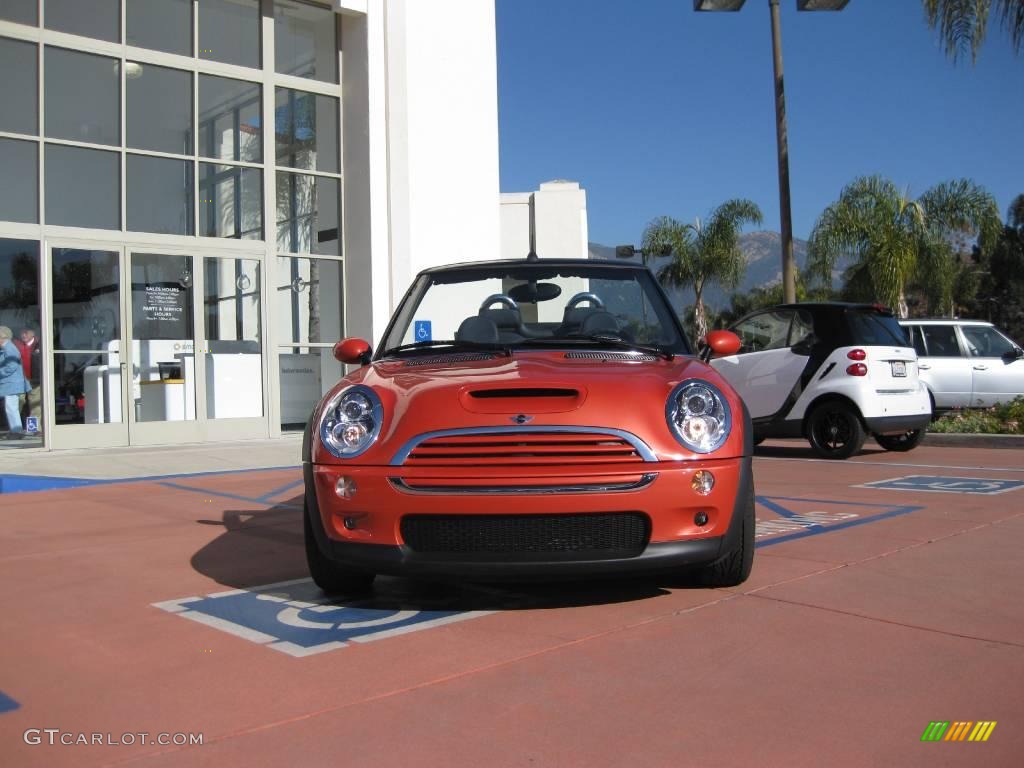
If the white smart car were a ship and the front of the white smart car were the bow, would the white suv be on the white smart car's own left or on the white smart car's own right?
on the white smart car's own right

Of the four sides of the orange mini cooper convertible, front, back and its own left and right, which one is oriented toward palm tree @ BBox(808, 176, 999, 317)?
back

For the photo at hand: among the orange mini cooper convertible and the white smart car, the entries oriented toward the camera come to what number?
1

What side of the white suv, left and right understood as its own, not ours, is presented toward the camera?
right

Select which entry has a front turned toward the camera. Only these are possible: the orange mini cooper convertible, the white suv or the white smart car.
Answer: the orange mini cooper convertible

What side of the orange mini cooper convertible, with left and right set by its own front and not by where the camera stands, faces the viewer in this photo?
front

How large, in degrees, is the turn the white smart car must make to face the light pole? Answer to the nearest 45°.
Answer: approximately 45° to its right

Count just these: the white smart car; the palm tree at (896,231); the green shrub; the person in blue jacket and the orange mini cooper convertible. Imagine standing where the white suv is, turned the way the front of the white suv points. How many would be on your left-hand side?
1

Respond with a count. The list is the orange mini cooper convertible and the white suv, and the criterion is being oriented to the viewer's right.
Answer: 1

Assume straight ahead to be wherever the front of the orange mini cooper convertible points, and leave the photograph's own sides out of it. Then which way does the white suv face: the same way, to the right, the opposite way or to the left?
to the left

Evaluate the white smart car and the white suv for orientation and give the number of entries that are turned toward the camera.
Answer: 0

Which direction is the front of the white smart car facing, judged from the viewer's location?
facing away from the viewer and to the left of the viewer

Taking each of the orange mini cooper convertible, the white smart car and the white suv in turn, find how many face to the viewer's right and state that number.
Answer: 1

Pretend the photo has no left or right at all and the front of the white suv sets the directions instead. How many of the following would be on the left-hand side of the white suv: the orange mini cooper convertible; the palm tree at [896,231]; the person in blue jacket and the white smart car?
1
